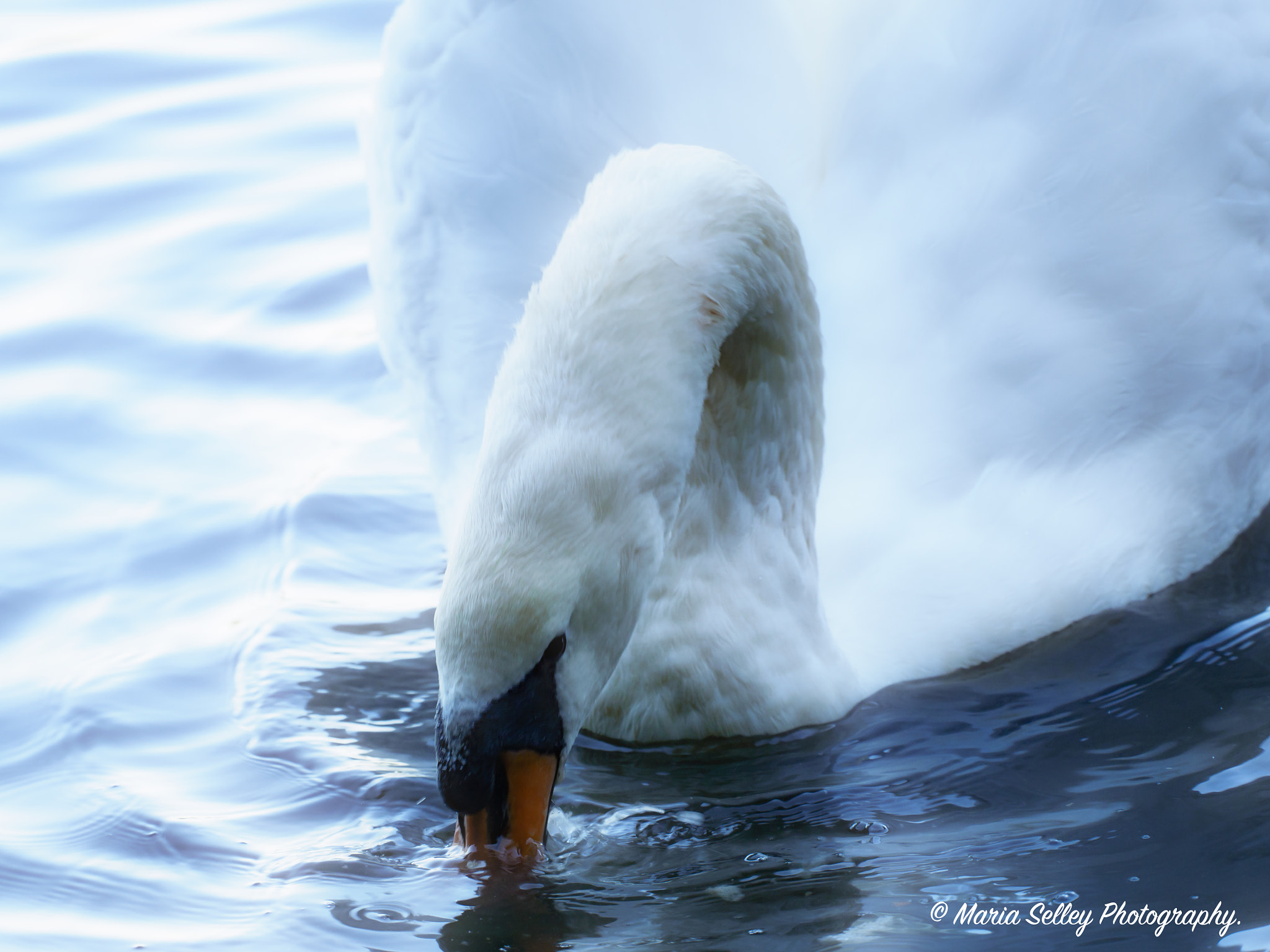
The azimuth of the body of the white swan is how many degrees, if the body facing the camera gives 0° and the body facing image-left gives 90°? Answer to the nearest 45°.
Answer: approximately 45°
